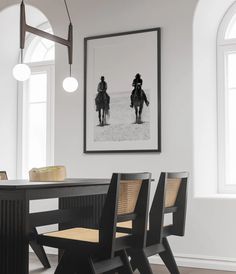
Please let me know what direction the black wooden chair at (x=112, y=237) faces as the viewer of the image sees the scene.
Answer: facing away from the viewer and to the left of the viewer

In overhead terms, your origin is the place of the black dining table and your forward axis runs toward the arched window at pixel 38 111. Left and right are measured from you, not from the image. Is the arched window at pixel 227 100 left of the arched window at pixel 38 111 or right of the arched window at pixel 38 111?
right

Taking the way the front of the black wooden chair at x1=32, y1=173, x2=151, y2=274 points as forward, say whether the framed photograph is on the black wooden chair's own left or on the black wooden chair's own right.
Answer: on the black wooden chair's own right

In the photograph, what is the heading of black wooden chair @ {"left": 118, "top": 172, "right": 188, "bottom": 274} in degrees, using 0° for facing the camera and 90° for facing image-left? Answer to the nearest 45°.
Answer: approximately 135°
